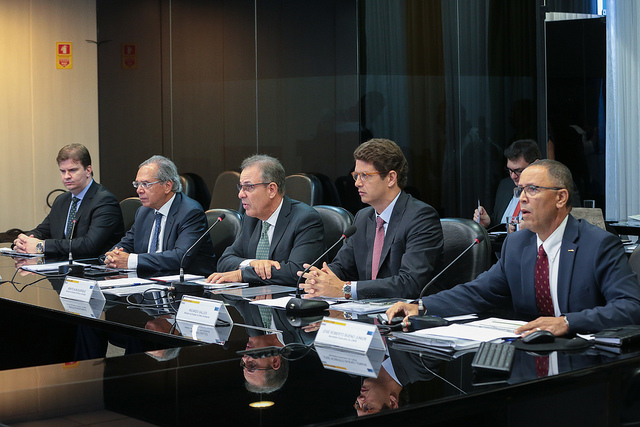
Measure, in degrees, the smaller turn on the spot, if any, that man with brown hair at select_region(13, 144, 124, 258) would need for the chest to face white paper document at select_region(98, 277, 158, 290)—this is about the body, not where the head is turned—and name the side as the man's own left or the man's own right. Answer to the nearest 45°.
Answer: approximately 45° to the man's own left

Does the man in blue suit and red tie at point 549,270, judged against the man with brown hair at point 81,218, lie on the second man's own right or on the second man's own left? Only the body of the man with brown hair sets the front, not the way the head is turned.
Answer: on the second man's own left

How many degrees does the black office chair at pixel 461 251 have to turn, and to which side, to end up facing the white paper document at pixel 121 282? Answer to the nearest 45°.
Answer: approximately 45° to its right

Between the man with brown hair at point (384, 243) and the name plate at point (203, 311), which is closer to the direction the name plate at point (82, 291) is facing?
the name plate

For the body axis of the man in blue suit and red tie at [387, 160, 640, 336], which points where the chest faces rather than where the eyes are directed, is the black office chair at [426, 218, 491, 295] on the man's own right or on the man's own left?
on the man's own right

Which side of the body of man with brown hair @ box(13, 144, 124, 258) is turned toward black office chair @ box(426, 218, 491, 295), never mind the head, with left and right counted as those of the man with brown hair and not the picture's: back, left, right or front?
left

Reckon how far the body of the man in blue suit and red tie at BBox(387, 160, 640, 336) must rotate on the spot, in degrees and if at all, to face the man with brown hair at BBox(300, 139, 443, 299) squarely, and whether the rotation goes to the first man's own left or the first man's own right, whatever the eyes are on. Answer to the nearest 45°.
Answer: approximately 90° to the first man's own right

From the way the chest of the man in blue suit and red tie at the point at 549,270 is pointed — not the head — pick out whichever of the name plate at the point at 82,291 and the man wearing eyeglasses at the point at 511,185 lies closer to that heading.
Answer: the name plate
